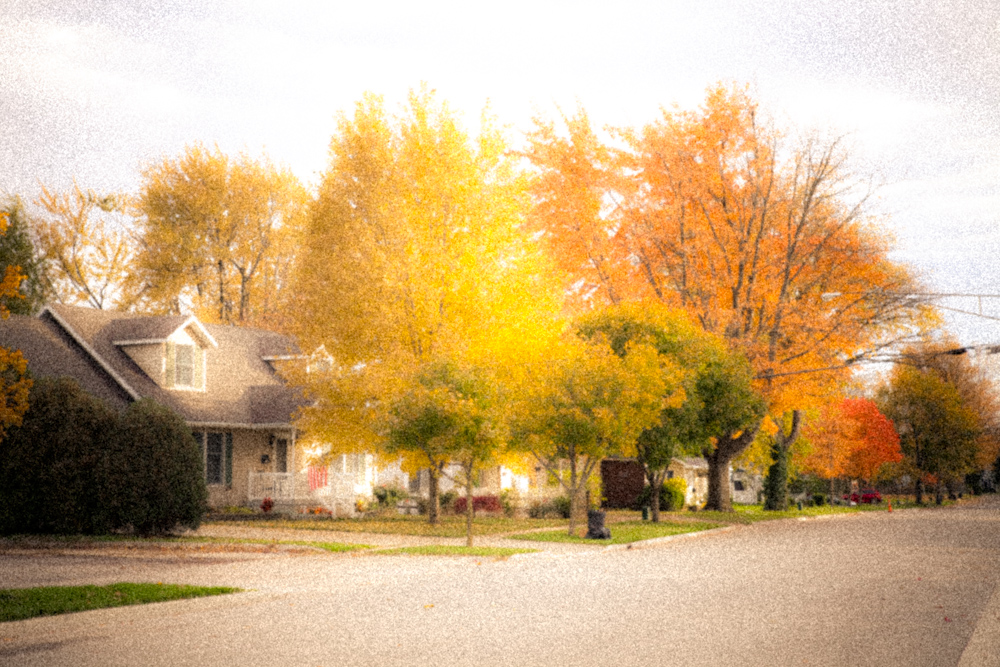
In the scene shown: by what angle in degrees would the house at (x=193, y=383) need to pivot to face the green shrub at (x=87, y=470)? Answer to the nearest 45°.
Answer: approximately 45° to its right

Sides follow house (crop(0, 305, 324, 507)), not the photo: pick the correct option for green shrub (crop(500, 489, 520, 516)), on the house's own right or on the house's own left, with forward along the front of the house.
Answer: on the house's own left

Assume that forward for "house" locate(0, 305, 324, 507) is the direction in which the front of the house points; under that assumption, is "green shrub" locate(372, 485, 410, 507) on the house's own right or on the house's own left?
on the house's own left

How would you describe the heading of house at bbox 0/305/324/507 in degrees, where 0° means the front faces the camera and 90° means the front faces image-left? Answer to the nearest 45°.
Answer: approximately 315°
